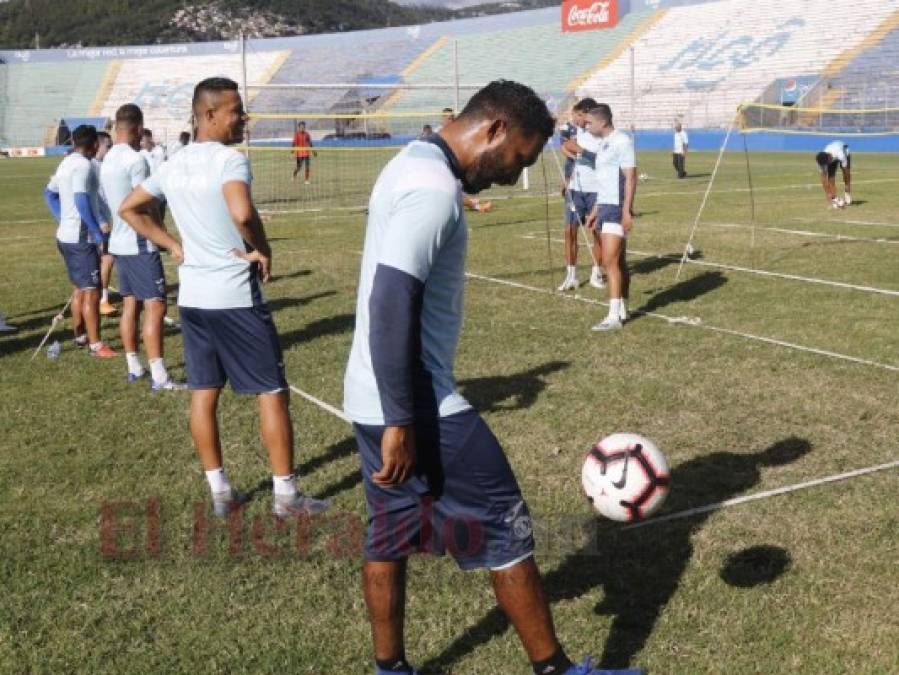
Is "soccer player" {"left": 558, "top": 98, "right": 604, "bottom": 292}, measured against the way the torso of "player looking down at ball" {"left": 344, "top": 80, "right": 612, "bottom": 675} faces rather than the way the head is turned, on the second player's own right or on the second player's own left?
on the second player's own left

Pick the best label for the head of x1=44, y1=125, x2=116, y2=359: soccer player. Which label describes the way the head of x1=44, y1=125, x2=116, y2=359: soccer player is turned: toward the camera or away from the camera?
away from the camera

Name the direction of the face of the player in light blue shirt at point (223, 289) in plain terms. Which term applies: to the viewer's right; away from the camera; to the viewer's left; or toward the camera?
to the viewer's right

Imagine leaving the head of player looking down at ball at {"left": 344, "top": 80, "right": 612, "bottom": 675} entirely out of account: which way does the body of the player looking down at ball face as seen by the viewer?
to the viewer's right

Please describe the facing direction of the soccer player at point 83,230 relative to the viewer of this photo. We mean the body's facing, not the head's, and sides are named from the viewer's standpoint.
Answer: facing away from the viewer and to the right of the viewer

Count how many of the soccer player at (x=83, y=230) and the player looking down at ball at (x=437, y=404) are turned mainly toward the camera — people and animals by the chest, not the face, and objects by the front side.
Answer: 0

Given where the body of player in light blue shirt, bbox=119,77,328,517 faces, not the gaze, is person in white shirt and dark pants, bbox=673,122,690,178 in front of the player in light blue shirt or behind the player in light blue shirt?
in front

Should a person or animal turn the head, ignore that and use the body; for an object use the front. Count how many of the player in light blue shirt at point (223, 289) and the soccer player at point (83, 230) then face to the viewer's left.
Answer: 0

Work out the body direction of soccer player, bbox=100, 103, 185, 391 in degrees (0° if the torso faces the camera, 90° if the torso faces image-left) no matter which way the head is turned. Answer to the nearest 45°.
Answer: approximately 225°

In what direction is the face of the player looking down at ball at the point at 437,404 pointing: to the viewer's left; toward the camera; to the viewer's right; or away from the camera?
to the viewer's right
